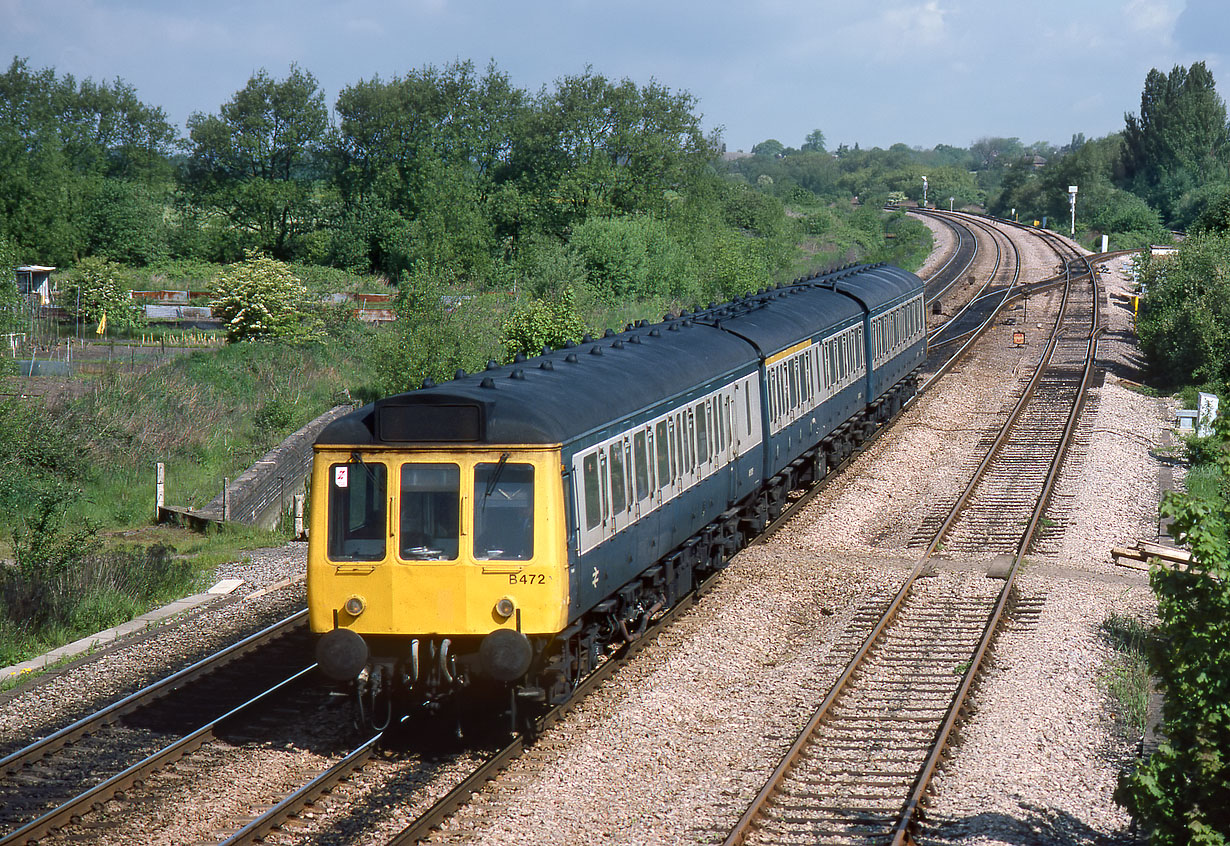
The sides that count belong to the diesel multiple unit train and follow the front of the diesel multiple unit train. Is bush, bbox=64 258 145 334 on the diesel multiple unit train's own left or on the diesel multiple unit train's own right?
on the diesel multiple unit train's own right

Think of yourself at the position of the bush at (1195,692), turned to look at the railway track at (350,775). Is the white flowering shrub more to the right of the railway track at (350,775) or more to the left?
right

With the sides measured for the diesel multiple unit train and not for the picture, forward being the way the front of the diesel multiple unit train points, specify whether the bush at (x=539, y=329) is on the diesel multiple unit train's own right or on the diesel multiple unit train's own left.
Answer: on the diesel multiple unit train's own right

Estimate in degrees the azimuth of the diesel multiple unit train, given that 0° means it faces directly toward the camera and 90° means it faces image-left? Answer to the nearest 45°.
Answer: approximately 45°

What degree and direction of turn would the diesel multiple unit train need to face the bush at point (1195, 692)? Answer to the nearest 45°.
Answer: approximately 90° to its left

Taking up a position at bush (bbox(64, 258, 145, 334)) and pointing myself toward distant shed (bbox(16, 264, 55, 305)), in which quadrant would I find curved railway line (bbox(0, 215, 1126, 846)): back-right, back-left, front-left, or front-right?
back-left

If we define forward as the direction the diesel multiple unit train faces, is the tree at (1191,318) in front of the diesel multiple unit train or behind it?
behind
